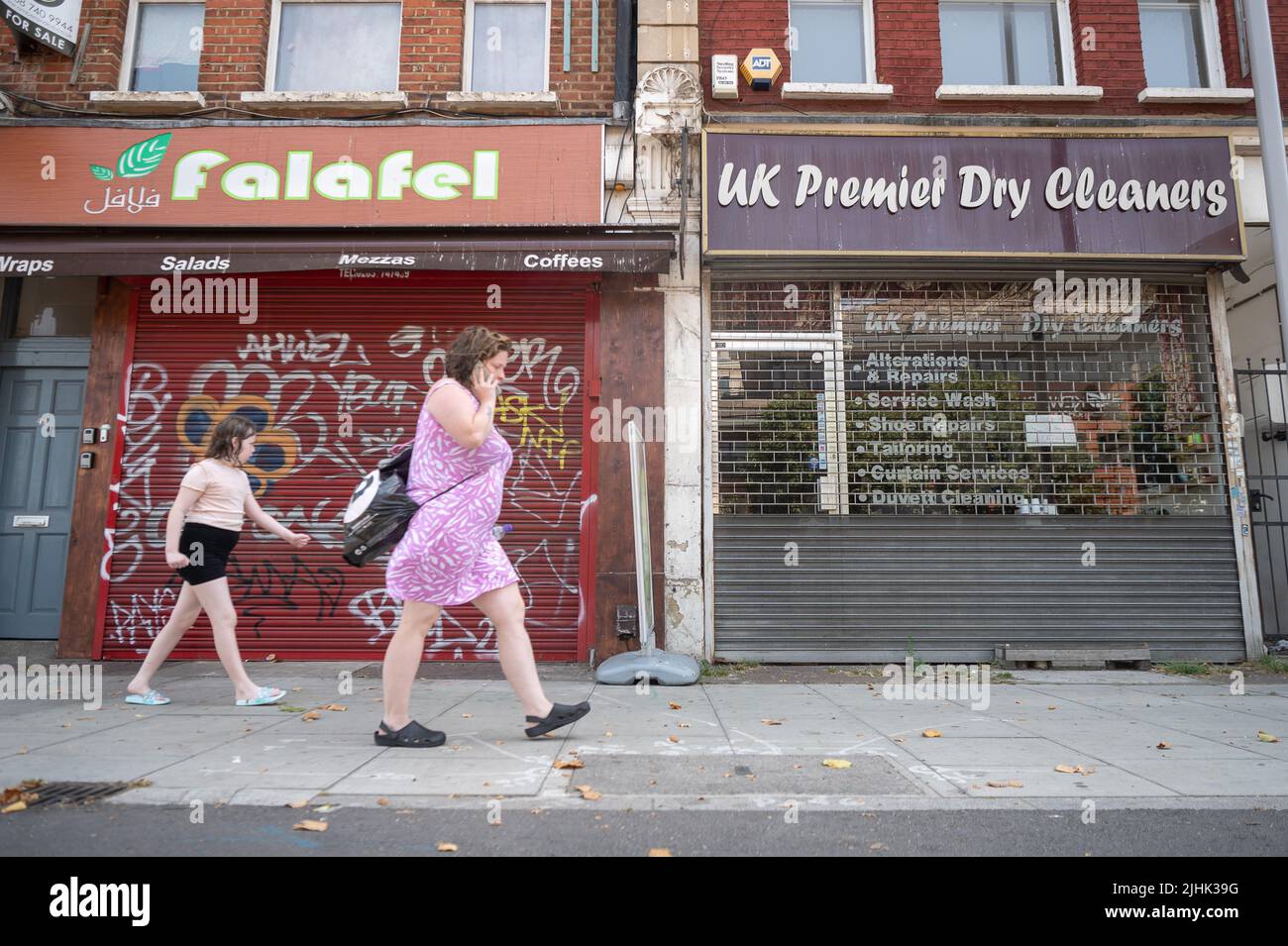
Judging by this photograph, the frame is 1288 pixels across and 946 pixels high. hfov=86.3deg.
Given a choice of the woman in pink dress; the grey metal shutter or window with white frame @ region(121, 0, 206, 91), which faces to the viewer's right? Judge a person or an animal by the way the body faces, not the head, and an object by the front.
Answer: the woman in pink dress

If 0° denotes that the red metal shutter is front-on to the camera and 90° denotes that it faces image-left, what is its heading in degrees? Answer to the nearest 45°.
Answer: approximately 0°

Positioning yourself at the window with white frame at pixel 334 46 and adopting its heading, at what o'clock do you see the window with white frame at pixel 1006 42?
the window with white frame at pixel 1006 42 is roughly at 10 o'clock from the window with white frame at pixel 334 46.

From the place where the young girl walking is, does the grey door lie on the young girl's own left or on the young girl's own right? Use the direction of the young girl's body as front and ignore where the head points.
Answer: on the young girl's own left

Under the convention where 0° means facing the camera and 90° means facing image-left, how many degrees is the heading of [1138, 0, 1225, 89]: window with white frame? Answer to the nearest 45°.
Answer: approximately 0°

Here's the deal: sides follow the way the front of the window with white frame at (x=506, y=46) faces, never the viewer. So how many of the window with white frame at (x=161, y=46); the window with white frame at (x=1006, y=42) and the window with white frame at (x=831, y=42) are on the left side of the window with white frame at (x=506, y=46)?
2

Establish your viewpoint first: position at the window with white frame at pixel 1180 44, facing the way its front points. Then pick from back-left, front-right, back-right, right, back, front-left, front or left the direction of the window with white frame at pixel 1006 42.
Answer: front-right

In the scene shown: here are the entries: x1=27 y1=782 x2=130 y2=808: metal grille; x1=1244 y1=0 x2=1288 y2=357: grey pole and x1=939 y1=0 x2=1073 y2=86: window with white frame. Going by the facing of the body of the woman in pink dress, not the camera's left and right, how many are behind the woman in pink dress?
1
